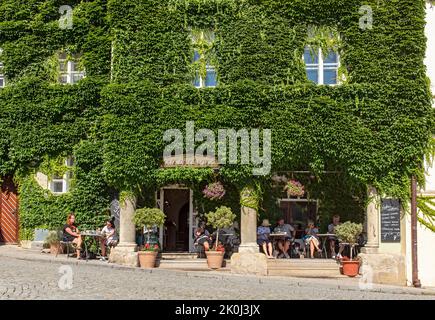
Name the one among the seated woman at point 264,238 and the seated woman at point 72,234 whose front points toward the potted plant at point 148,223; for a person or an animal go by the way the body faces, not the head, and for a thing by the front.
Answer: the seated woman at point 72,234

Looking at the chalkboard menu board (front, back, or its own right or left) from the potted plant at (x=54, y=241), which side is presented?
right

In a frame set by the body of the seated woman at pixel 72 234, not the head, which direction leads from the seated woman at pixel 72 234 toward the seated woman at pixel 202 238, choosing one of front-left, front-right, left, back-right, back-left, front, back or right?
front-left

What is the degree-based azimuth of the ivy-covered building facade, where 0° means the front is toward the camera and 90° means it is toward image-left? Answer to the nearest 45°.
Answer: approximately 0°

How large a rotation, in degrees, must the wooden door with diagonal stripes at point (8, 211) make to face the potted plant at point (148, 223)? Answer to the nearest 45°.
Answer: approximately 45° to its left

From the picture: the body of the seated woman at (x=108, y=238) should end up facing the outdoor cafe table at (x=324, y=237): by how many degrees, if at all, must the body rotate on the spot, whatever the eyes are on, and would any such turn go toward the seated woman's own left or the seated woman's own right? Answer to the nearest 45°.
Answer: approximately 135° to the seated woman's own left

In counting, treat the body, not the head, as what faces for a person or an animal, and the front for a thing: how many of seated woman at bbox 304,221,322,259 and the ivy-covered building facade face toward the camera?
2

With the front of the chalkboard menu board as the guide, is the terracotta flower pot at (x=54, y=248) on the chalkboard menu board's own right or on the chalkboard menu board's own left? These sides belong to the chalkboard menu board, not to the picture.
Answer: on the chalkboard menu board's own right

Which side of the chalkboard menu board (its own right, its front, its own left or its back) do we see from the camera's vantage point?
front

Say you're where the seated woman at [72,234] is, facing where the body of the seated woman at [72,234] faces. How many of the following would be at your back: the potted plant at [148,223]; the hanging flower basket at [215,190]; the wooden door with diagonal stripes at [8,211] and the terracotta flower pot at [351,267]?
1

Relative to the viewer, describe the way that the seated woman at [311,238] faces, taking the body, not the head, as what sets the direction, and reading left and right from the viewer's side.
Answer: facing the viewer

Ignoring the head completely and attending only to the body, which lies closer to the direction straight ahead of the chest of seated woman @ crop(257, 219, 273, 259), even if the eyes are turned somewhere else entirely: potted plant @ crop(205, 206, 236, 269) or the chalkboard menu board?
the chalkboard menu board
